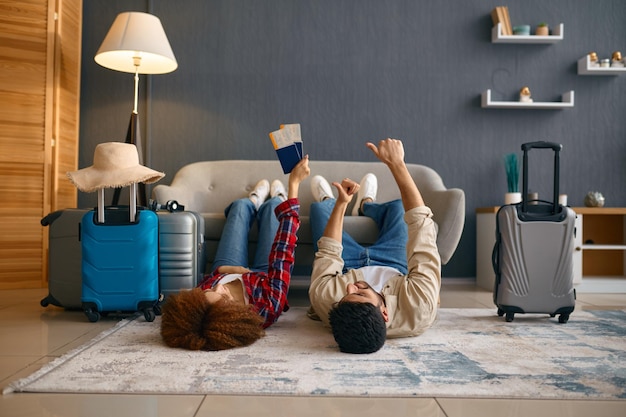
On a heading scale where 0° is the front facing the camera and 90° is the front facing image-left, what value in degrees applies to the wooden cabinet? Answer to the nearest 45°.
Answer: approximately 0°

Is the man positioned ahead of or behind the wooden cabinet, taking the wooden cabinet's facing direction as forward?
ahead

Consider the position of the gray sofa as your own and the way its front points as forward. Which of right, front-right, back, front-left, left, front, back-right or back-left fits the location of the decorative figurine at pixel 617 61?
left

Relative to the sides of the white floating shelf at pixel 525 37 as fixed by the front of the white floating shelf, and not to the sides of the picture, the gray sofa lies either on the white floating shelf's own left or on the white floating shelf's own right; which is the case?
on the white floating shelf's own right

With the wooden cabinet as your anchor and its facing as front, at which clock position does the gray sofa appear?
The gray sofa is roughly at 2 o'clock from the wooden cabinet.

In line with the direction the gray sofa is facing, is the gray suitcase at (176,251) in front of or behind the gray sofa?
in front

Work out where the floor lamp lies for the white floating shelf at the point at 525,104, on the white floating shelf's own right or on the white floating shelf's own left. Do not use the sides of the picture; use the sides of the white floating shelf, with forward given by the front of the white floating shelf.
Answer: on the white floating shelf's own right

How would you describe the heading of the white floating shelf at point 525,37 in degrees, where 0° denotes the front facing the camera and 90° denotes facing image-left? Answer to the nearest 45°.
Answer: approximately 0°
